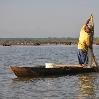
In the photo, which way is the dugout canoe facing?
to the viewer's left
